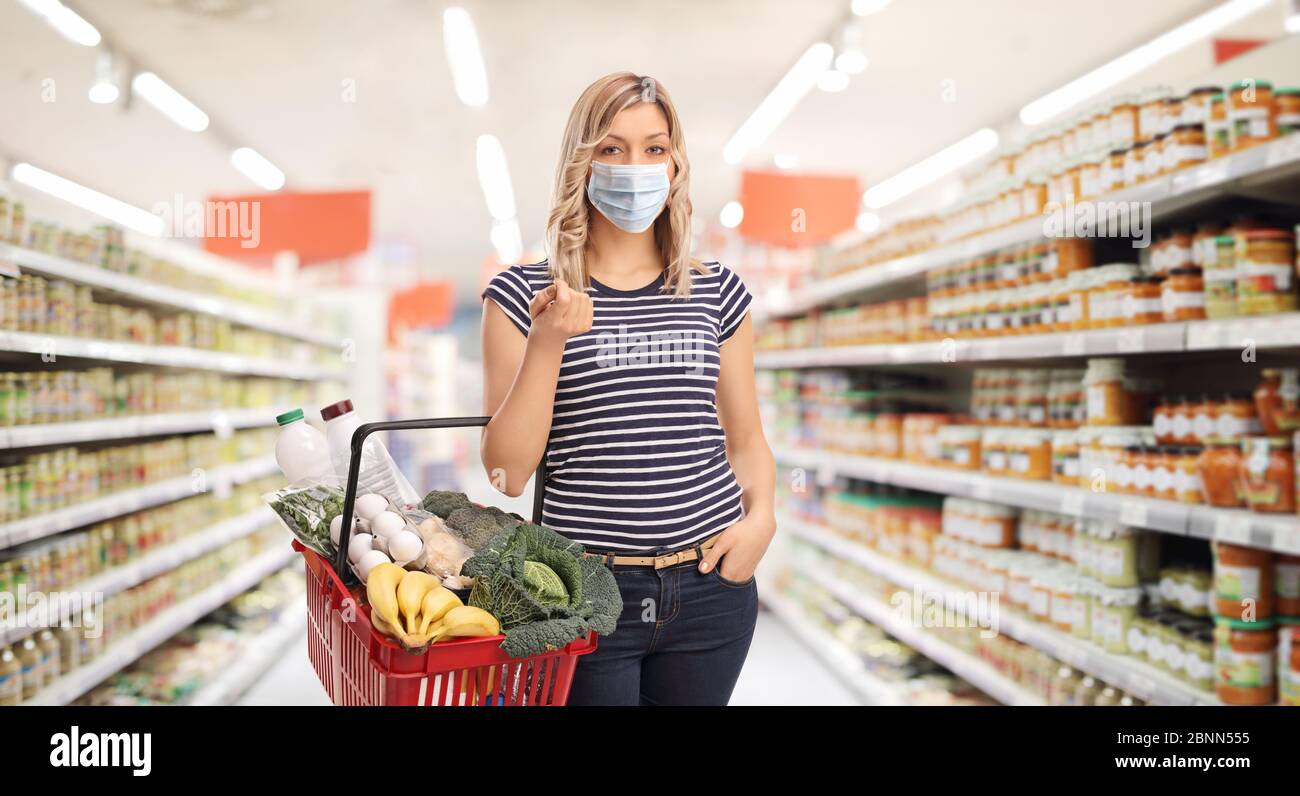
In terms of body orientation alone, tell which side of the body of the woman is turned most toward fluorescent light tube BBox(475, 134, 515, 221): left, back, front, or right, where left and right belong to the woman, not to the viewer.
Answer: back

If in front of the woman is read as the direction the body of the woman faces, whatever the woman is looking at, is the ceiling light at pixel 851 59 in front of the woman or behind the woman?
behind

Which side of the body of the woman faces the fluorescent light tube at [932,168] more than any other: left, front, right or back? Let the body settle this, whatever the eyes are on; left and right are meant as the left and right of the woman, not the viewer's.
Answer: back

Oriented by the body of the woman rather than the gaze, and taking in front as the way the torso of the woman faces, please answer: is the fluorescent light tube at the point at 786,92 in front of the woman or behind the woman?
behind

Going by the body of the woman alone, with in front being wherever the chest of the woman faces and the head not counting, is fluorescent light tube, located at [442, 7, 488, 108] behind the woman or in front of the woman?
behind

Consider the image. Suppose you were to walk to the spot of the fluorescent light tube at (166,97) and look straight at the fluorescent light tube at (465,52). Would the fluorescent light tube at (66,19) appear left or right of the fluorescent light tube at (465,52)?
right

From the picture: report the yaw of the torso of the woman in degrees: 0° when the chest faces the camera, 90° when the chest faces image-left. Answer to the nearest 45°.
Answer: approximately 0°

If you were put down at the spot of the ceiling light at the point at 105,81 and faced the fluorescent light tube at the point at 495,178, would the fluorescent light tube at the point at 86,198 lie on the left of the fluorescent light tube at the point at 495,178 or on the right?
left

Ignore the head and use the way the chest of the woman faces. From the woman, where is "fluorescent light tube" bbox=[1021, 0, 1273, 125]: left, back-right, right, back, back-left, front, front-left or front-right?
back-left

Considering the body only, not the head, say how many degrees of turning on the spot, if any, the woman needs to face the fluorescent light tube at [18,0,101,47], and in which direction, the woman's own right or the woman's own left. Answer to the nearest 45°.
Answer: approximately 135° to the woman's own right

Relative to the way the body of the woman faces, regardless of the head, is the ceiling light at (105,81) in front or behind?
behind
